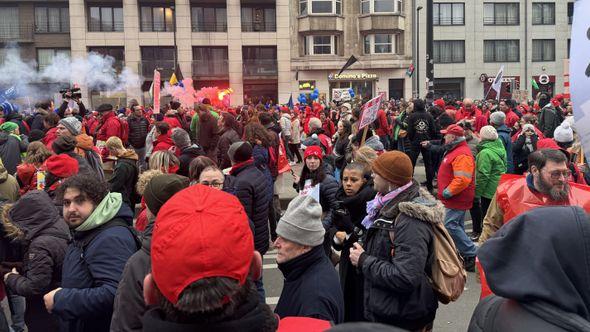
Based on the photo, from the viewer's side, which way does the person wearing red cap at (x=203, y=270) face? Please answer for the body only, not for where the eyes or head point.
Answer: away from the camera

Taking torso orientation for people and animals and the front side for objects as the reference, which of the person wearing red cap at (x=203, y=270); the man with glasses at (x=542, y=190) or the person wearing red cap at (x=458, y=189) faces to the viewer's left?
the person wearing red cap at (x=458, y=189)

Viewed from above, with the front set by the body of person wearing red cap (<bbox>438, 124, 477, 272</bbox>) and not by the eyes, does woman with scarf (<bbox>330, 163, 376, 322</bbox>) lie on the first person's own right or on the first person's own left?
on the first person's own left

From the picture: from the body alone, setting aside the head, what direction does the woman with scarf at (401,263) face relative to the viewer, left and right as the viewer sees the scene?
facing to the left of the viewer

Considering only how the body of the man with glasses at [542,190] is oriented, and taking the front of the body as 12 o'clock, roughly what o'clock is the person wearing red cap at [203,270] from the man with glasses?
The person wearing red cap is roughly at 2 o'clock from the man with glasses.

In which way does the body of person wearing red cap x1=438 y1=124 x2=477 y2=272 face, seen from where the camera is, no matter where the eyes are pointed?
to the viewer's left
